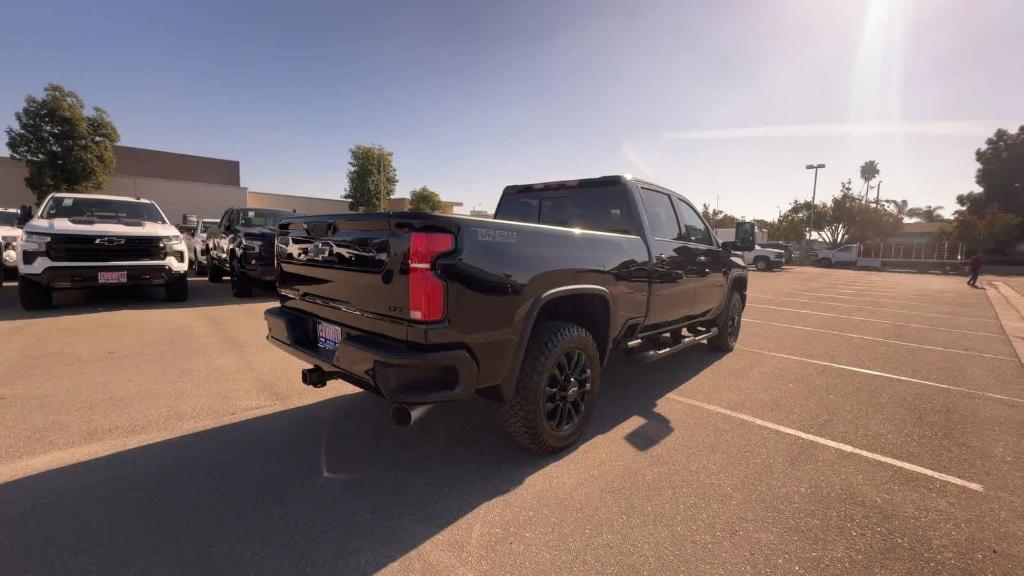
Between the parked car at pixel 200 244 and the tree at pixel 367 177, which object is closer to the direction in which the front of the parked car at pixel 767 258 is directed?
the parked car

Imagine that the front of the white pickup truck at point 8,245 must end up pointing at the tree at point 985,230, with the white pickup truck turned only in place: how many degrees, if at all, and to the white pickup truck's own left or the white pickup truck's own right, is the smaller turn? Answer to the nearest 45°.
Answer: approximately 90° to the white pickup truck's own left

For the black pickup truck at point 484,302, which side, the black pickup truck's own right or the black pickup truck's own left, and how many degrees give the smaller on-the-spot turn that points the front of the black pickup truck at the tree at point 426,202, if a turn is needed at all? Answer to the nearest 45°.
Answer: approximately 45° to the black pickup truck's own left

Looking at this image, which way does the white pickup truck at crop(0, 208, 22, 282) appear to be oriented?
toward the camera

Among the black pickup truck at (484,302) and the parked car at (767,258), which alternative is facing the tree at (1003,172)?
the black pickup truck

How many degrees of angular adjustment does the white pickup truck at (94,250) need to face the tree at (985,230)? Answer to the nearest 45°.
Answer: approximately 90° to its left

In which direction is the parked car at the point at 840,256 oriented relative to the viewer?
to the viewer's left

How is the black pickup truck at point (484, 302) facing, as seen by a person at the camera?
facing away from the viewer and to the right of the viewer

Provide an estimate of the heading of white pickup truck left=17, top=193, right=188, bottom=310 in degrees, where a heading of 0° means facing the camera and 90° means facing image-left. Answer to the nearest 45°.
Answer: approximately 0°

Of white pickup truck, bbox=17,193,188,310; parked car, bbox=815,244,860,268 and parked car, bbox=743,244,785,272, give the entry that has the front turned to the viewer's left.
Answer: parked car, bbox=815,244,860,268

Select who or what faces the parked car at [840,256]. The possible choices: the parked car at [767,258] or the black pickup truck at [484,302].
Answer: the black pickup truck

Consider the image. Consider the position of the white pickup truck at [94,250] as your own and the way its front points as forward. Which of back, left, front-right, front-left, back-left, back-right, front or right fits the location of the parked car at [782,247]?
left

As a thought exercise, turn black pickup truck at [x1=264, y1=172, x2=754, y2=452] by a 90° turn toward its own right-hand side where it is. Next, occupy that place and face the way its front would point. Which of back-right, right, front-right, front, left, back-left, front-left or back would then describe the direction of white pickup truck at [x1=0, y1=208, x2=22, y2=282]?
back

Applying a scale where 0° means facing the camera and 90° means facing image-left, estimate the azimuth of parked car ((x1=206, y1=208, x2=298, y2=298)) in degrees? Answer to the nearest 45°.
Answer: approximately 315°

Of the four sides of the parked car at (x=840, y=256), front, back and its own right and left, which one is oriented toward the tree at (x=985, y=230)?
back

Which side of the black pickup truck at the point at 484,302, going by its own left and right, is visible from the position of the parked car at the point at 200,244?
left
